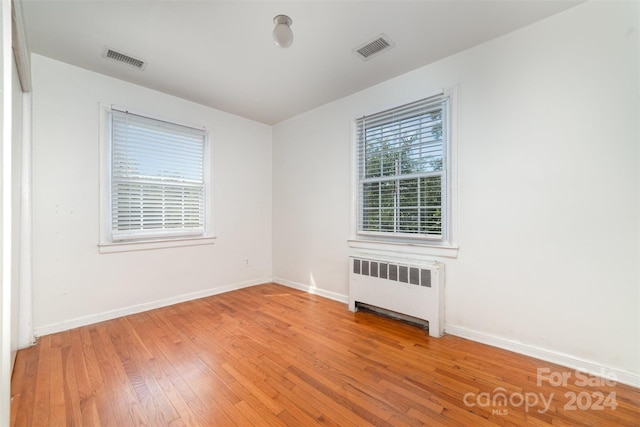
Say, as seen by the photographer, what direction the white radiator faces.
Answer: facing the viewer and to the left of the viewer
